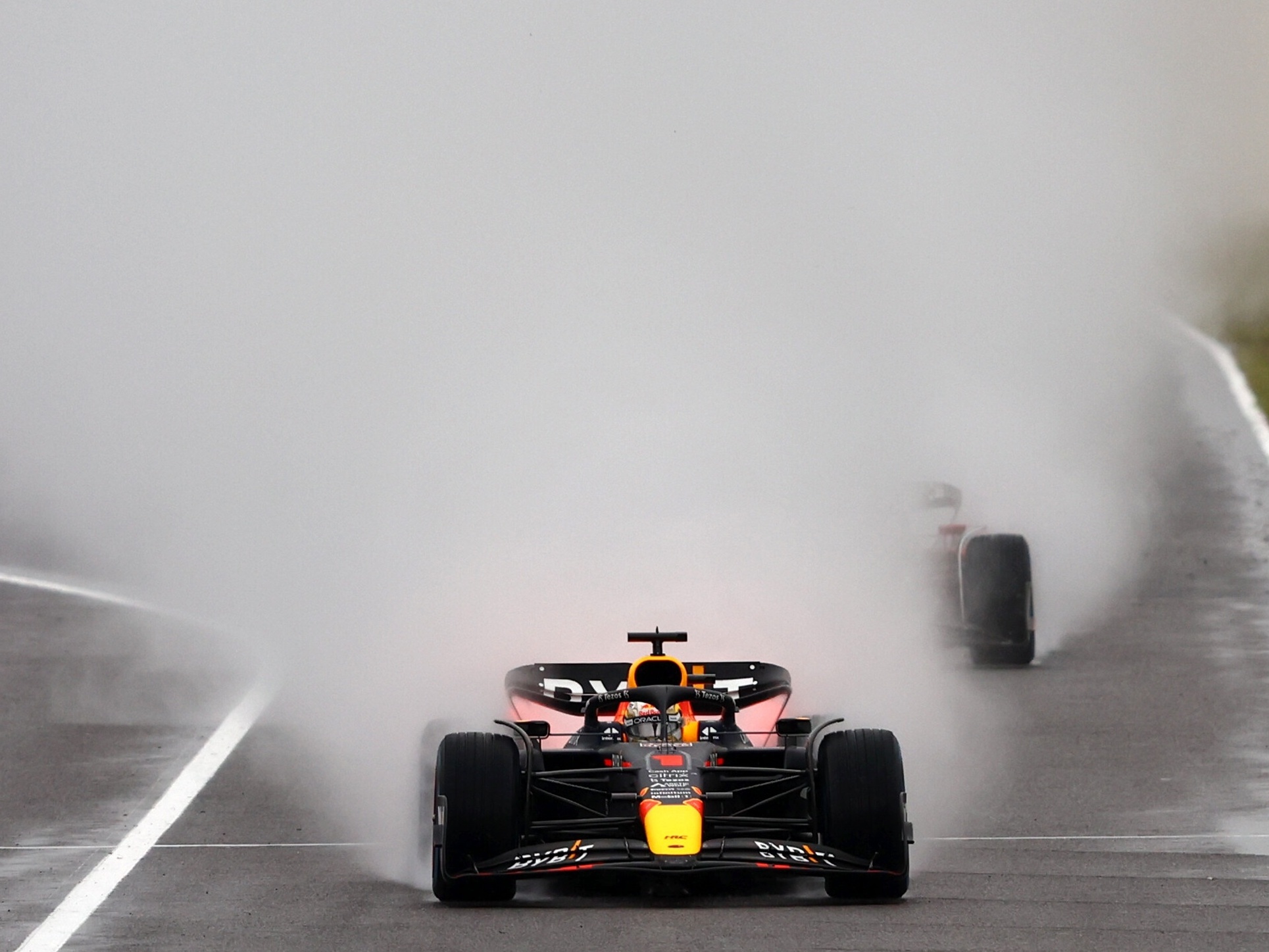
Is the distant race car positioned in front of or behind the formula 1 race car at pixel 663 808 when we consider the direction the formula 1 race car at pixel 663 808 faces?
behind

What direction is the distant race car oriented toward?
toward the camera

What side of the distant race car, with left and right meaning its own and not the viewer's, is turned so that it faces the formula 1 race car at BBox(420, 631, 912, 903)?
front

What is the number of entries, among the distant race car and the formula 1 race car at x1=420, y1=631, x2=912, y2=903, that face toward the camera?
2
